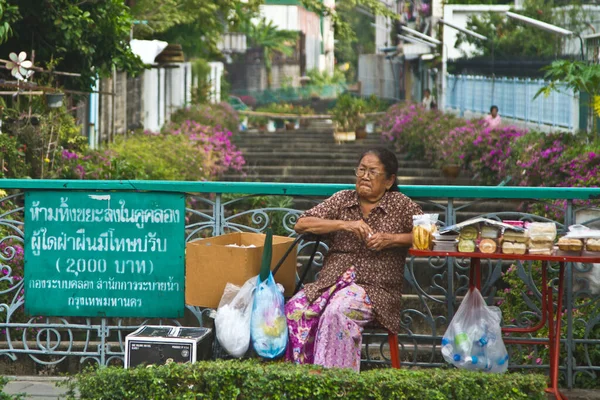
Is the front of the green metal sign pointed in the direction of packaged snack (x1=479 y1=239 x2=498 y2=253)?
no

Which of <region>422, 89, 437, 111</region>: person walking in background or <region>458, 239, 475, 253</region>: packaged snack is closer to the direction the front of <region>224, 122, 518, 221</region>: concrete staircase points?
the packaged snack

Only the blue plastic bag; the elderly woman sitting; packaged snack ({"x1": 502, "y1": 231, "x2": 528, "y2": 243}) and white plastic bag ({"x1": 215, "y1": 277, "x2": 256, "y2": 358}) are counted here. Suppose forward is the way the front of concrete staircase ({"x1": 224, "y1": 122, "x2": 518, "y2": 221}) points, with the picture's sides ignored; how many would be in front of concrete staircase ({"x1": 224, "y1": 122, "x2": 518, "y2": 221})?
4

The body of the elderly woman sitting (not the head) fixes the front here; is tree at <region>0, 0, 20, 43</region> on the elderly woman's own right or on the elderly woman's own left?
on the elderly woman's own right

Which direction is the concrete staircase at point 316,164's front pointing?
toward the camera

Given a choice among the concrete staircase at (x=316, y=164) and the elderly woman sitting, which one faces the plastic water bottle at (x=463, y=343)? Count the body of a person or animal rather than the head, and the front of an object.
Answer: the concrete staircase

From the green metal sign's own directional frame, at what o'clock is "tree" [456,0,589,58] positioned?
The tree is roughly at 7 o'clock from the green metal sign.

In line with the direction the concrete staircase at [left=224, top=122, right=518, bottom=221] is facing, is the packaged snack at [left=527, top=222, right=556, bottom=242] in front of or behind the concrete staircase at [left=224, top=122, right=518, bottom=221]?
in front

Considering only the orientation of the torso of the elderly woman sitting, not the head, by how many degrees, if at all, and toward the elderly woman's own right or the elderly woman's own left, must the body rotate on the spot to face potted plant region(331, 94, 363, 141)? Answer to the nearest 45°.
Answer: approximately 135° to the elderly woman's own right

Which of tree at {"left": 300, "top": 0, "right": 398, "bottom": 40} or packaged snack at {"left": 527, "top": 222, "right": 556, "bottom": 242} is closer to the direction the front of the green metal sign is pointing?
the packaged snack

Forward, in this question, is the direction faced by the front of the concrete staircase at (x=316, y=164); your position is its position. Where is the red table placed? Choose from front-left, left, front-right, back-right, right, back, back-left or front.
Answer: front

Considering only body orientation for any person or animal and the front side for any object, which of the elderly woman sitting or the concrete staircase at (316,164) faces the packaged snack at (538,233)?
the concrete staircase

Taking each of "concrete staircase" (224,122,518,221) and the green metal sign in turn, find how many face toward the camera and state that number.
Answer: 2

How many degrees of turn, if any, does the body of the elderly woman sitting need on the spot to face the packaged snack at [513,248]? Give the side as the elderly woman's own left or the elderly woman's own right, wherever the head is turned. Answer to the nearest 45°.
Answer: approximately 90° to the elderly woman's own left

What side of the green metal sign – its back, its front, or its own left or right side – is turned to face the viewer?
front

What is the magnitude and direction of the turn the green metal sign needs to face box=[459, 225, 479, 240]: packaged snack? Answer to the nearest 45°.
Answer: approximately 45° to its left

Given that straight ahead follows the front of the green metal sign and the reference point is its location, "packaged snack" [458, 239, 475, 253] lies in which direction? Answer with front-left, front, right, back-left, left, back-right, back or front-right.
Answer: front-left

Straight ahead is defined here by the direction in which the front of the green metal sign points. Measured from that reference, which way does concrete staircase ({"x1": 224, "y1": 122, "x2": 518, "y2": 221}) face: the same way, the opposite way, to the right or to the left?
the same way
